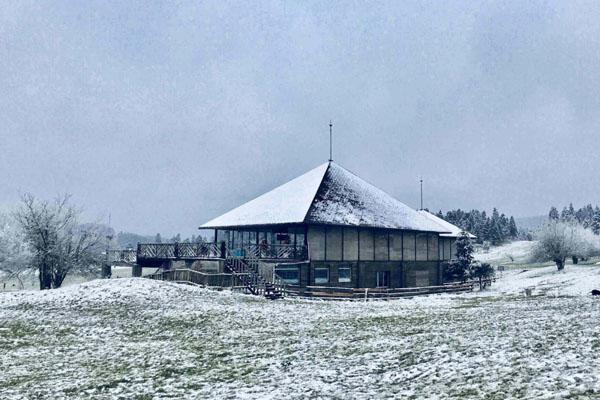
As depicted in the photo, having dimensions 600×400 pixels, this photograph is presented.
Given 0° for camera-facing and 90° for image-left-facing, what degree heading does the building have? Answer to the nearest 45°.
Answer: approximately 45°

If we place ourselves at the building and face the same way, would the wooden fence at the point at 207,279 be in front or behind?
in front

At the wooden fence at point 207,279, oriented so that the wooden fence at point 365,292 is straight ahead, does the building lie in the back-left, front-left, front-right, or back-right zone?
front-left
